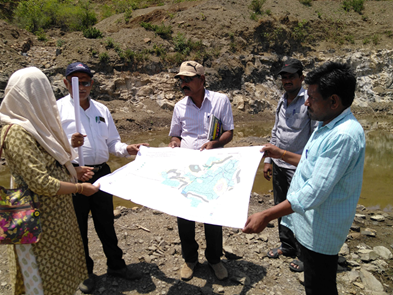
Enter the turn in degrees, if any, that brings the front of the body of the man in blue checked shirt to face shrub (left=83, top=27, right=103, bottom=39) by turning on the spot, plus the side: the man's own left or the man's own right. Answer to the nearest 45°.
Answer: approximately 45° to the man's own right

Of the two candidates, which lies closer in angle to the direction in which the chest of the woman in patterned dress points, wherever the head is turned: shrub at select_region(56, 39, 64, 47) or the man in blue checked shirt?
the man in blue checked shirt

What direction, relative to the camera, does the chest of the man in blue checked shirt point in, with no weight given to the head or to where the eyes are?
to the viewer's left

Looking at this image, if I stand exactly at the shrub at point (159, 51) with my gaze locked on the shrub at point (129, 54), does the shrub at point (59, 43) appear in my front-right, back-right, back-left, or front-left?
front-right

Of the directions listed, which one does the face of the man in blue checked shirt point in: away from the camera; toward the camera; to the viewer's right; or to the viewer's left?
to the viewer's left

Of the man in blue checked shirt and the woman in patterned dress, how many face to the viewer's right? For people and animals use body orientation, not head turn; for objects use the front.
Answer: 1

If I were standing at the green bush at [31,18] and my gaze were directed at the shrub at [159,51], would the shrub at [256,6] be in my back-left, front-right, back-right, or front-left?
front-left

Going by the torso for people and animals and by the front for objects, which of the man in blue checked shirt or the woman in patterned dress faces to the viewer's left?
the man in blue checked shirt

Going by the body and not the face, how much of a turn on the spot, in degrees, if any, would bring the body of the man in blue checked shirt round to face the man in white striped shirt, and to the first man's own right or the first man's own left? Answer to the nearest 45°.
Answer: approximately 45° to the first man's own right

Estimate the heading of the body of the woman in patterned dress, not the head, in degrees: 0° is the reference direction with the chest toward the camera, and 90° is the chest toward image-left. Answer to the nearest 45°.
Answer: approximately 270°
